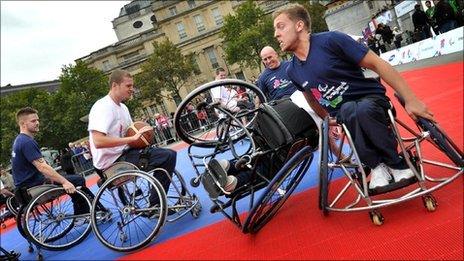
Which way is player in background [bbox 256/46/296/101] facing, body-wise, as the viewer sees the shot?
toward the camera

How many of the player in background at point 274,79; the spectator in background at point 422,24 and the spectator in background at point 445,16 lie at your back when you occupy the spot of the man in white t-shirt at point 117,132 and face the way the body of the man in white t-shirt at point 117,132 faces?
0

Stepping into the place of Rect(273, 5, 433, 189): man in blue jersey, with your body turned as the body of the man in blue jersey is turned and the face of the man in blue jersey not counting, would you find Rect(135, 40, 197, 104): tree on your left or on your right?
on your right

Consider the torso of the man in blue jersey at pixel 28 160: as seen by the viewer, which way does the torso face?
to the viewer's right

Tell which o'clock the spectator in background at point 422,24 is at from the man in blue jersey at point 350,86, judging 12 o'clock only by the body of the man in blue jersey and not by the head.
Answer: The spectator in background is roughly at 5 o'clock from the man in blue jersey.

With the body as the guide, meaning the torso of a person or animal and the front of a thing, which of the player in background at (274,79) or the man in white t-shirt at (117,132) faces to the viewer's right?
the man in white t-shirt

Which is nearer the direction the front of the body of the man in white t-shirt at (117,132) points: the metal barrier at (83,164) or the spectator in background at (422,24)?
the spectator in background

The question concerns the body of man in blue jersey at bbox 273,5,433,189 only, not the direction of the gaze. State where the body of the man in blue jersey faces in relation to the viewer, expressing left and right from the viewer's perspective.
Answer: facing the viewer and to the left of the viewer

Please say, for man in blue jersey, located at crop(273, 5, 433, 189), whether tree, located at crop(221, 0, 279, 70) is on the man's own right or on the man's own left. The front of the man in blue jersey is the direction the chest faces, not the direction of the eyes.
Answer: on the man's own right

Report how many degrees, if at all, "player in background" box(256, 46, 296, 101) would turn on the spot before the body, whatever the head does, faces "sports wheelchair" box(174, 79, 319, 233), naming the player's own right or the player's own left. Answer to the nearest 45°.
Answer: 0° — they already face it

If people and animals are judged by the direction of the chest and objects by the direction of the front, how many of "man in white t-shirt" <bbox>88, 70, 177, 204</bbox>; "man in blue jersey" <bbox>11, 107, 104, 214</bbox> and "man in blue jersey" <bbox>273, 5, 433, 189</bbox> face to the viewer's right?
2

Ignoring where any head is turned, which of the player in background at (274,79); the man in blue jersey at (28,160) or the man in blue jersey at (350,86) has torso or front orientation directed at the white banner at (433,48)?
the man in blue jersey at (28,160)

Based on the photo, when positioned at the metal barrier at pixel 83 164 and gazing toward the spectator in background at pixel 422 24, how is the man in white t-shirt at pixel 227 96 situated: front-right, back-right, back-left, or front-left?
front-right

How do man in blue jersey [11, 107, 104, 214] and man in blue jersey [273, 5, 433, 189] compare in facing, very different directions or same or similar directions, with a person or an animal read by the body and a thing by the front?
very different directions

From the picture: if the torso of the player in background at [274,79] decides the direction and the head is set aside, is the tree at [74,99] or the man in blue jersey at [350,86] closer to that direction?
the man in blue jersey

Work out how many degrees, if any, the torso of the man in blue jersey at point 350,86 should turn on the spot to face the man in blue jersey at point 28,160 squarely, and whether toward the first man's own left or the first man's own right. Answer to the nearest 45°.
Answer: approximately 45° to the first man's own right

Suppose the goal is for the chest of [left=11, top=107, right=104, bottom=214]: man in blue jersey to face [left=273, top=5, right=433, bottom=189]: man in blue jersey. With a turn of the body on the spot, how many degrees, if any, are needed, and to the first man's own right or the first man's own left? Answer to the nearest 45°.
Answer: approximately 45° to the first man's own right

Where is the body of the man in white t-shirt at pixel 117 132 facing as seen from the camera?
to the viewer's right

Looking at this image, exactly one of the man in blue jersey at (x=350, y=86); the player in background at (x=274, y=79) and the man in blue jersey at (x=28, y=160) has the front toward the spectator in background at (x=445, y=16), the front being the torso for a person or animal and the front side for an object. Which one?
the man in blue jersey at (x=28, y=160)
